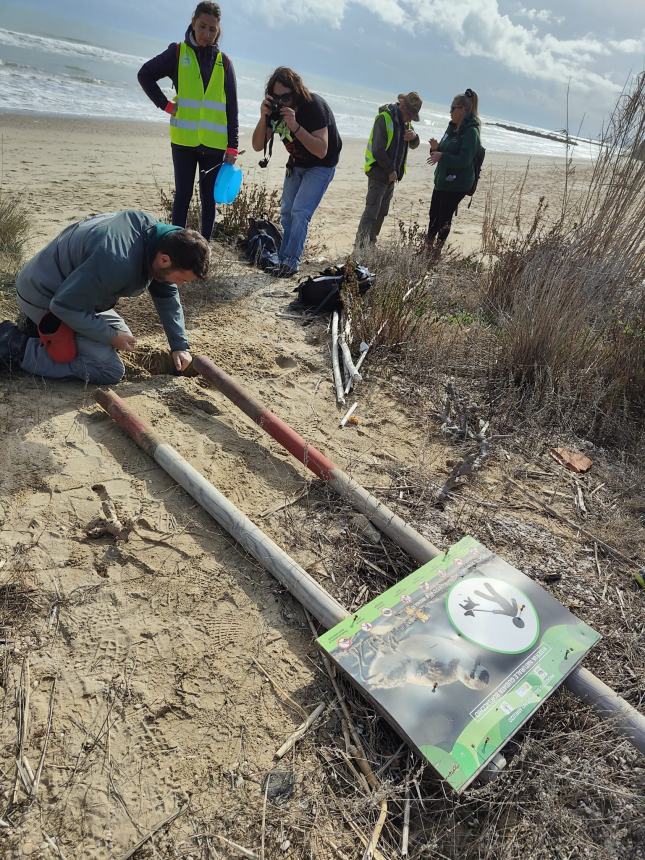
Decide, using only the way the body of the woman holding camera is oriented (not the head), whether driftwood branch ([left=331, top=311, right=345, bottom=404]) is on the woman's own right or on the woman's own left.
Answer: on the woman's own left

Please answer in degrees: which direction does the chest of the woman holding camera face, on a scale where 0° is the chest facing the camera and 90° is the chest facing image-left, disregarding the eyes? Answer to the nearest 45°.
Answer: approximately 45°

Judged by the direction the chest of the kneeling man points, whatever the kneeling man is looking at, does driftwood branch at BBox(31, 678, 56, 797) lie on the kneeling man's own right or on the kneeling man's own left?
on the kneeling man's own right

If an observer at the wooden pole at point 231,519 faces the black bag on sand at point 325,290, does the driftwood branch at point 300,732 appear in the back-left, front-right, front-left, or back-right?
back-right

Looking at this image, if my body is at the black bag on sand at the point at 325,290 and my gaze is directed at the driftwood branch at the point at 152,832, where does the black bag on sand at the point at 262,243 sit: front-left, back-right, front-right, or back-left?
back-right

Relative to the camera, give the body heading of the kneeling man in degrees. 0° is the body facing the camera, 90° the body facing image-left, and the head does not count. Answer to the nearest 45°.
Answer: approximately 270°

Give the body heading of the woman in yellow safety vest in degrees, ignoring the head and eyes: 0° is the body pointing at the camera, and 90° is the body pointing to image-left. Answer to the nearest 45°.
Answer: approximately 0°

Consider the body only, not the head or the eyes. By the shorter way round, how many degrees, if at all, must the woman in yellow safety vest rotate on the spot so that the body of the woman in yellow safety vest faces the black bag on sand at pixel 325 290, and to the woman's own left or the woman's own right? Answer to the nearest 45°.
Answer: approximately 45° to the woman's own left

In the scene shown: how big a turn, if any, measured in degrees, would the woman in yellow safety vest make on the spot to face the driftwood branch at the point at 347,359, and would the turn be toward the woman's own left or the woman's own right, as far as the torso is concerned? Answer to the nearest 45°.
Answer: approximately 45° to the woman's own left

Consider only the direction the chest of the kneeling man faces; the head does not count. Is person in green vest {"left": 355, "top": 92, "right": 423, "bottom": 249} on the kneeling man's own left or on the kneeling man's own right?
on the kneeling man's own left
